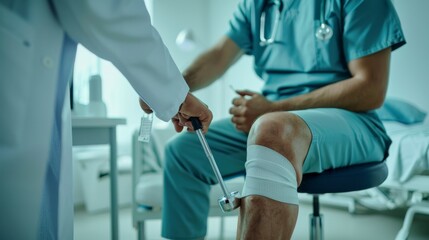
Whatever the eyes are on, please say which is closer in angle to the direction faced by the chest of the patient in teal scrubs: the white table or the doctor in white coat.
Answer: the doctor in white coat

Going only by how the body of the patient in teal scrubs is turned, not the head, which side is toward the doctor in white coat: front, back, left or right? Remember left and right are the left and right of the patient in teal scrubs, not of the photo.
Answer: front

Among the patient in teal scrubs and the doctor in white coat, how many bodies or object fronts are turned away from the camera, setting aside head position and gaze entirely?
0

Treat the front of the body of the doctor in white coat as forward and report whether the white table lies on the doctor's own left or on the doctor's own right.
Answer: on the doctor's own left

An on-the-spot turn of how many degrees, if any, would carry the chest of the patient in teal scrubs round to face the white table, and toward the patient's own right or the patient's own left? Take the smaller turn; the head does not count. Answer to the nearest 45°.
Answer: approximately 45° to the patient's own right

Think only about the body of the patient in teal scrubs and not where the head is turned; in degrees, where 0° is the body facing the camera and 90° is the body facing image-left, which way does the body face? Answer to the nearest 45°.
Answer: approximately 45°

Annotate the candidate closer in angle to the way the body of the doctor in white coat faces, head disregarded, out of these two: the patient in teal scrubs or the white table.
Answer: the patient in teal scrubs

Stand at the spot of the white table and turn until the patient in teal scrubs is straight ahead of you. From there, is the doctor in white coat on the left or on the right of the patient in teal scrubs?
right
